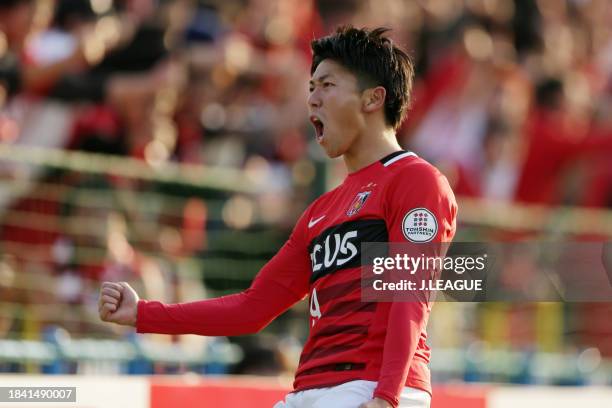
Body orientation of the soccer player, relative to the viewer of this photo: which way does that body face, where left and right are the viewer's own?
facing the viewer and to the left of the viewer

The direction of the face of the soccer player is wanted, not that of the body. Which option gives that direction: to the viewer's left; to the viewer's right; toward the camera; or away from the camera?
to the viewer's left
